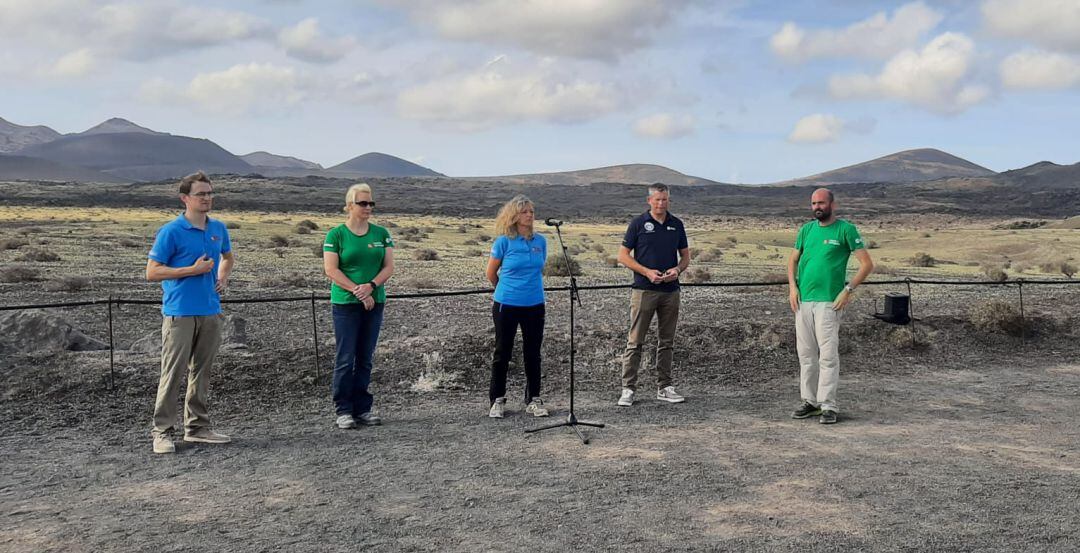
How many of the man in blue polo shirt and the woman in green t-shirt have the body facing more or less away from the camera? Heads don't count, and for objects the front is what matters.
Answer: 0

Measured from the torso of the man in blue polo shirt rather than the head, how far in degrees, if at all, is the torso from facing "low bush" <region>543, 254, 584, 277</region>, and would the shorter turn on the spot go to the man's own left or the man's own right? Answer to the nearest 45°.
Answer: approximately 90° to the man's own left

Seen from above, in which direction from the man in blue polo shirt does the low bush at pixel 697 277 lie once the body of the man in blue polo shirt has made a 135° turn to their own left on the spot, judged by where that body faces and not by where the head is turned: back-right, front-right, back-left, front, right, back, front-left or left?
front-right

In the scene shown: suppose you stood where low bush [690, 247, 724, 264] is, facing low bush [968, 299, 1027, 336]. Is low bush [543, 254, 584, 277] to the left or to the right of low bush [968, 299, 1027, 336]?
right

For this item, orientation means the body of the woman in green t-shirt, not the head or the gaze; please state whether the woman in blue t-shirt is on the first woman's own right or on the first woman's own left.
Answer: on the first woman's own left

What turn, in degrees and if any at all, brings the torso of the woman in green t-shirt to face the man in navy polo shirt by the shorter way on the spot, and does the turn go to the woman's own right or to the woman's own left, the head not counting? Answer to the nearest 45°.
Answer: approximately 45° to the woman's own left

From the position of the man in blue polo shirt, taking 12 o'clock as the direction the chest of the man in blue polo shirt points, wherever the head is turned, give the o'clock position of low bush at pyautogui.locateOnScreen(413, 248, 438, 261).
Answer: The low bush is roughly at 8 o'clock from the man in blue polo shirt.

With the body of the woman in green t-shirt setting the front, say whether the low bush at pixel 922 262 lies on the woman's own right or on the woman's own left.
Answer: on the woman's own left

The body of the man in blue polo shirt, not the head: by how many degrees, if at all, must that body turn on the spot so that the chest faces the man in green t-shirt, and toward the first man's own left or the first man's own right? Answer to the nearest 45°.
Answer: approximately 45° to the first man's own left
